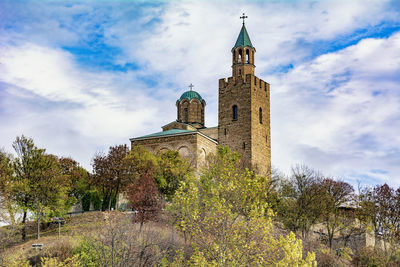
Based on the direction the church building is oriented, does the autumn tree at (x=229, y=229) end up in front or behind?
in front

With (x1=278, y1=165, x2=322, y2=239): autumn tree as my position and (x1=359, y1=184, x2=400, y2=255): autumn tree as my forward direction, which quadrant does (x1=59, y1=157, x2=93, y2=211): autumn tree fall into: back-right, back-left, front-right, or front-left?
back-left

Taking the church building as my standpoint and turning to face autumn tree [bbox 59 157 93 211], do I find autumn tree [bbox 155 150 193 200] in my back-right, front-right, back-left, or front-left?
front-left
